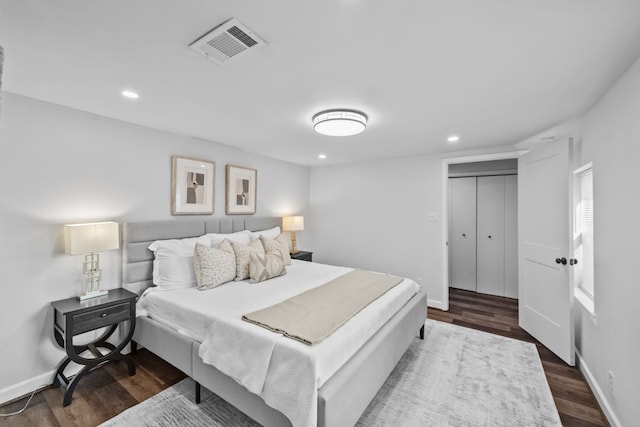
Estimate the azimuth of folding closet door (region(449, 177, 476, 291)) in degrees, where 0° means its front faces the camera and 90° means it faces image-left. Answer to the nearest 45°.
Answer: approximately 0°

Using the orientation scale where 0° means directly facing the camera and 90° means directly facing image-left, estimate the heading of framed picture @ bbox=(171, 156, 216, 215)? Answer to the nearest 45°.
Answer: approximately 315°

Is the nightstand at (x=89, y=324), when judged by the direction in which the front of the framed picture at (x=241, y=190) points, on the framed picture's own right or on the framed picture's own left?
on the framed picture's own right

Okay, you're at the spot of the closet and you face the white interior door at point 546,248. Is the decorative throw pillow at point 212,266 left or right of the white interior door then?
right

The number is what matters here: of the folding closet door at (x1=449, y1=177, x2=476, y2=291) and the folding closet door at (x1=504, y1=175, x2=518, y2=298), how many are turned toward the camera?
2

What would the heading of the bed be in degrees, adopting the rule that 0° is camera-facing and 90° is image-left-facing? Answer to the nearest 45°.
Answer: approximately 315°

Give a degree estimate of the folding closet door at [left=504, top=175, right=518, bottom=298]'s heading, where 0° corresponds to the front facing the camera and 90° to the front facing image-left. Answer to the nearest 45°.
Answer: approximately 0°

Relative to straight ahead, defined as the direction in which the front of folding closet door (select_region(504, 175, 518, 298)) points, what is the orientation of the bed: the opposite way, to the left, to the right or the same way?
to the left

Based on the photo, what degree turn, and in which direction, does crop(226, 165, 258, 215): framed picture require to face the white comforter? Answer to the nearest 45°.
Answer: approximately 45° to its right
